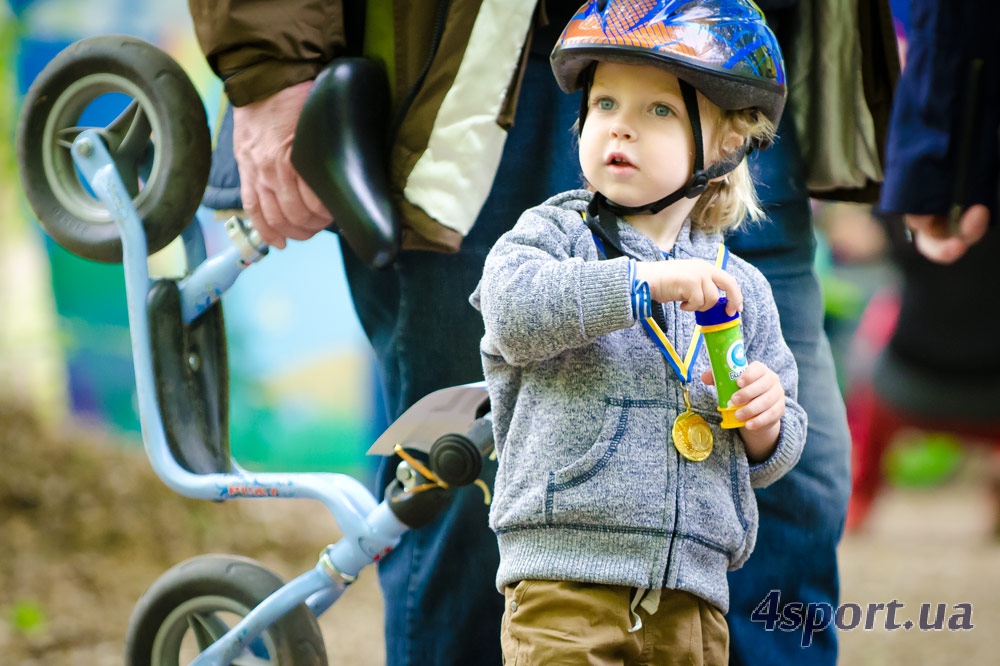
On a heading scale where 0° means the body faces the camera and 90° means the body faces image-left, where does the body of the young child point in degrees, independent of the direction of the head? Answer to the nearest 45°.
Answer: approximately 315°

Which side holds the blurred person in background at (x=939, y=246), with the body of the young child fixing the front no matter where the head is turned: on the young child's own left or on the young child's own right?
on the young child's own left
